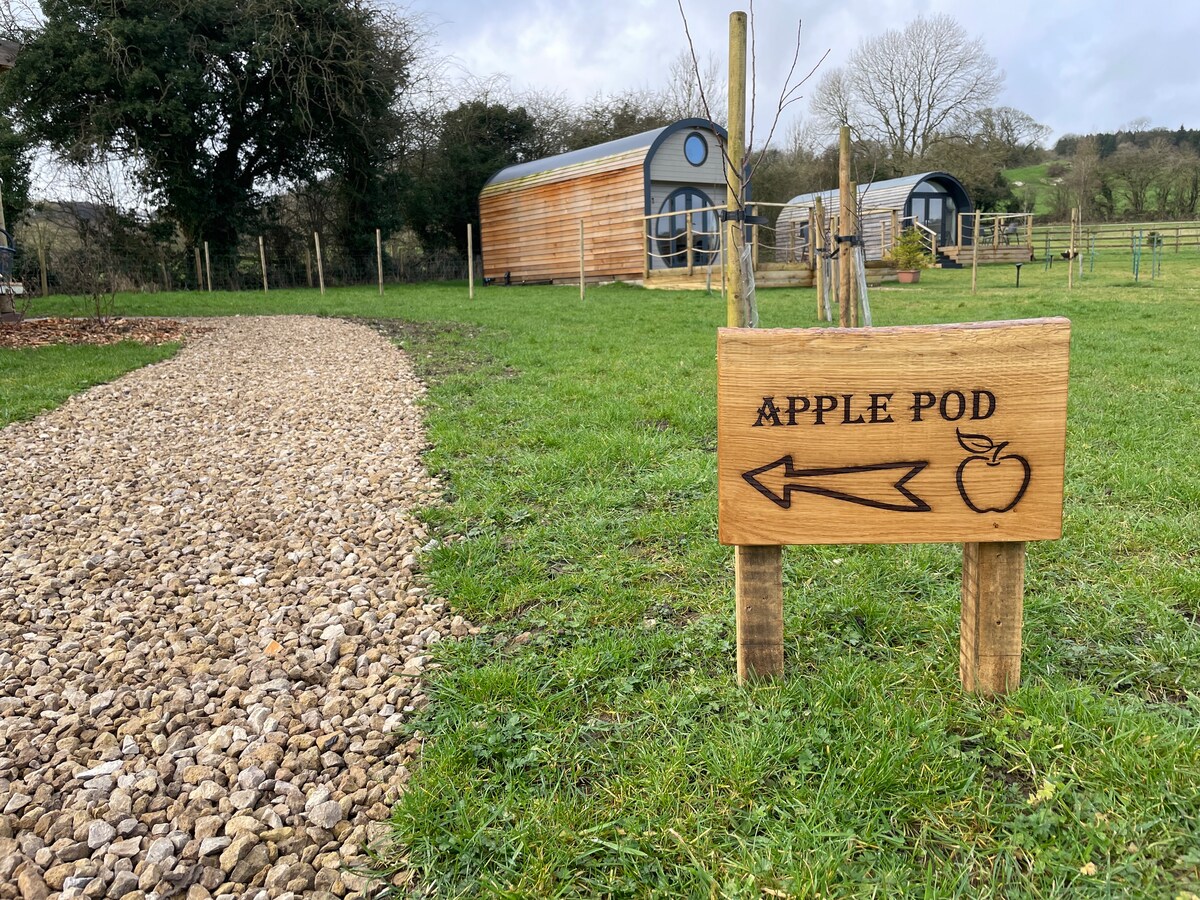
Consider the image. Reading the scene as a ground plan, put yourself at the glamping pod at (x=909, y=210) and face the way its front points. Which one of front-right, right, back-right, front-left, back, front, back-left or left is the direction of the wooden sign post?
front-right

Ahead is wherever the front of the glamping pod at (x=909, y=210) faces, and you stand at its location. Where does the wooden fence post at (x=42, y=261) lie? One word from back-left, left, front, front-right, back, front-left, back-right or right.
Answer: right

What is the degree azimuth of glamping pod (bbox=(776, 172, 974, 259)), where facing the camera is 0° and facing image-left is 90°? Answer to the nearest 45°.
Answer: approximately 315°

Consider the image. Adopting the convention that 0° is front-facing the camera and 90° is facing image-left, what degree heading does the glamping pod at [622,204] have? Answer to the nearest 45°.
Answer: approximately 315°

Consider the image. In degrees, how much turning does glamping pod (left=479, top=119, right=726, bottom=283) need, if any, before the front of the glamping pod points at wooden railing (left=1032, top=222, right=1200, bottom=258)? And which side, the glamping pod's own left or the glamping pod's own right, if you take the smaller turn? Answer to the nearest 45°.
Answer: approximately 90° to the glamping pod's own left

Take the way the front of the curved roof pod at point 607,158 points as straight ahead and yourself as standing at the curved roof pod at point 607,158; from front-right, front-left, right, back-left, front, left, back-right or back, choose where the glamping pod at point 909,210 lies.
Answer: left

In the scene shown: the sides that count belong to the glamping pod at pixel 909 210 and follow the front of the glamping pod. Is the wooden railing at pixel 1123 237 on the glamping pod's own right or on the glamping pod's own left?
on the glamping pod's own left

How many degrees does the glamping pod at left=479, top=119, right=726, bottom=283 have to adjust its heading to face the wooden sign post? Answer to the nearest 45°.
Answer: approximately 45° to its right

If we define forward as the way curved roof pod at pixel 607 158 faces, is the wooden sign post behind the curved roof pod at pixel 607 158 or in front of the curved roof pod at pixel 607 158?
in front
